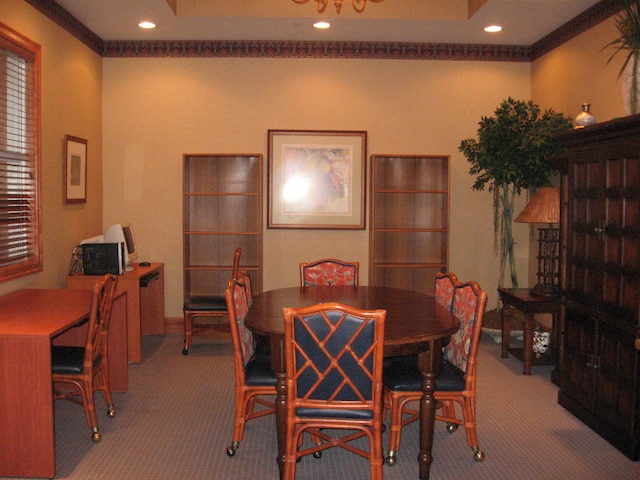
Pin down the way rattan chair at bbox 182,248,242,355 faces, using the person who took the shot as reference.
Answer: facing to the left of the viewer

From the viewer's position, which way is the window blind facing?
facing the viewer and to the right of the viewer

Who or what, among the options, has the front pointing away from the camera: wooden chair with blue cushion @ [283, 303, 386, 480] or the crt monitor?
the wooden chair with blue cushion

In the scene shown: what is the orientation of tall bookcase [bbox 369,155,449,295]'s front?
toward the camera

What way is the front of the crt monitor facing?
to the viewer's right

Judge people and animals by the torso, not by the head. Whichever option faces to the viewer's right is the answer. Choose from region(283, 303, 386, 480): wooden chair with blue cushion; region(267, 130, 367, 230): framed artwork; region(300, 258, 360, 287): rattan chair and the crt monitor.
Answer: the crt monitor

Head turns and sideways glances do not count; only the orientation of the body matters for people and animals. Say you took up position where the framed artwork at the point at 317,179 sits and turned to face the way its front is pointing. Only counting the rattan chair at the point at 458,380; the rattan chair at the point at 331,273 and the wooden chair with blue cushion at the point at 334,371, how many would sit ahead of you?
3

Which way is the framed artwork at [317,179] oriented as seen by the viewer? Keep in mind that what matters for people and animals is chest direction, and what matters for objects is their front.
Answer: toward the camera

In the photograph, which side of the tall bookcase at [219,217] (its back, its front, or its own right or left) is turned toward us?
front

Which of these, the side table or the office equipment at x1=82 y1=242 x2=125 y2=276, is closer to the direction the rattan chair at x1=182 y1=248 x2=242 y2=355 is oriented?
the office equipment

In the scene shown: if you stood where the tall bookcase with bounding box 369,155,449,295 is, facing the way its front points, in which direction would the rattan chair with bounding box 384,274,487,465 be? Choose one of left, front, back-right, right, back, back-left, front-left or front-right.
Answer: front

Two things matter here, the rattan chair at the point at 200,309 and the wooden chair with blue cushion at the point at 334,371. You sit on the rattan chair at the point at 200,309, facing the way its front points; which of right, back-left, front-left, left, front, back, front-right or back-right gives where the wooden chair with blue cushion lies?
left

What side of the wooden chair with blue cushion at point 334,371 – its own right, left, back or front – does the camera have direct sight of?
back

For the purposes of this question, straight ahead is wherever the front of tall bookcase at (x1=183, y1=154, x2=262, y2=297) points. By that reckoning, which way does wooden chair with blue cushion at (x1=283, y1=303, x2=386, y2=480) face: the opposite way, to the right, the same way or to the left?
the opposite way

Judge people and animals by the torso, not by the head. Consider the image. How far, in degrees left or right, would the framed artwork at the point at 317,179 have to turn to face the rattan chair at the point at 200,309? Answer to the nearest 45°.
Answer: approximately 45° to its right

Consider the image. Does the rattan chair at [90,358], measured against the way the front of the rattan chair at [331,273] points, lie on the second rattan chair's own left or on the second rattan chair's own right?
on the second rattan chair's own right

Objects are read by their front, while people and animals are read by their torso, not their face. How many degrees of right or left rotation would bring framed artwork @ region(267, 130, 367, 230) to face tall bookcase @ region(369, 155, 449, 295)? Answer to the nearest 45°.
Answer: approximately 90° to its left

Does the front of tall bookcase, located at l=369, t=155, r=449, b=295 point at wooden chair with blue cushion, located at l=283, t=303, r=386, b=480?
yes

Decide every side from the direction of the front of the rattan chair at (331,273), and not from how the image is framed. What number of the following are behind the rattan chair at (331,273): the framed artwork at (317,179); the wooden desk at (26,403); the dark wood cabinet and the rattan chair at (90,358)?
1
